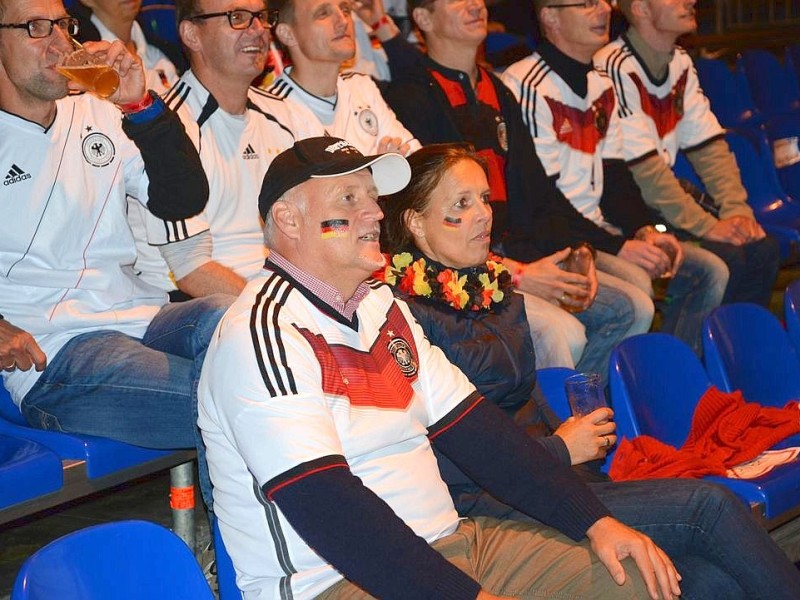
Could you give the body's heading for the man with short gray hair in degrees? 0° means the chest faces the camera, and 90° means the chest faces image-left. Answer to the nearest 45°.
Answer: approximately 315°

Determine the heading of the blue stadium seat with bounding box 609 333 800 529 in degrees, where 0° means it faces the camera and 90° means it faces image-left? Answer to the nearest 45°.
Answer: approximately 315°

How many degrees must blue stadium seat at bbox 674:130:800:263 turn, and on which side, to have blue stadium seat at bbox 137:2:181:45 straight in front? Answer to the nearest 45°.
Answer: approximately 90° to its right

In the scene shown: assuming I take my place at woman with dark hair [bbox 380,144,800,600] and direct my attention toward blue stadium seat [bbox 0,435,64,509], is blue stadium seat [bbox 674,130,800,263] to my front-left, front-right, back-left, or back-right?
back-right

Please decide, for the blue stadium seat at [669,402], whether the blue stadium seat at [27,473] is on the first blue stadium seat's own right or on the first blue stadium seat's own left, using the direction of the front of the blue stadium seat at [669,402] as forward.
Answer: on the first blue stadium seat's own right

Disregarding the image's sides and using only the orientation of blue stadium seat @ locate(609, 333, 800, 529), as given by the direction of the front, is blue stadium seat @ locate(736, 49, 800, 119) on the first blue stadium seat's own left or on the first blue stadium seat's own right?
on the first blue stadium seat's own left

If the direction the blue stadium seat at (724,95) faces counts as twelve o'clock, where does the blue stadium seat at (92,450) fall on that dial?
the blue stadium seat at (92,450) is roughly at 2 o'clock from the blue stadium seat at (724,95).
